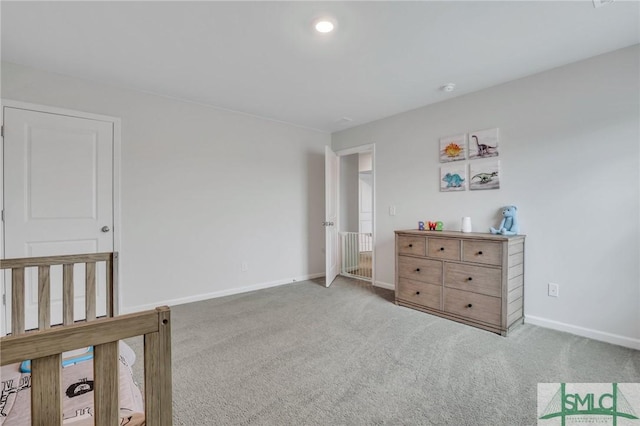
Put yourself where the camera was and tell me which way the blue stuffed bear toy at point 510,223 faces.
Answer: facing the viewer and to the left of the viewer

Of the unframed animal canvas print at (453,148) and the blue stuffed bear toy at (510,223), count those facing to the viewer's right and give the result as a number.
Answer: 0

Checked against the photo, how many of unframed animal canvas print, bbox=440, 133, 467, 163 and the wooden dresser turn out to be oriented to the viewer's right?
0

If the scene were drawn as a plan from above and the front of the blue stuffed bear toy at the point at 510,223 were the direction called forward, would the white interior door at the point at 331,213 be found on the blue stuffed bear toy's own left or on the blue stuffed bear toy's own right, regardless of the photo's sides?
on the blue stuffed bear toy's own right
